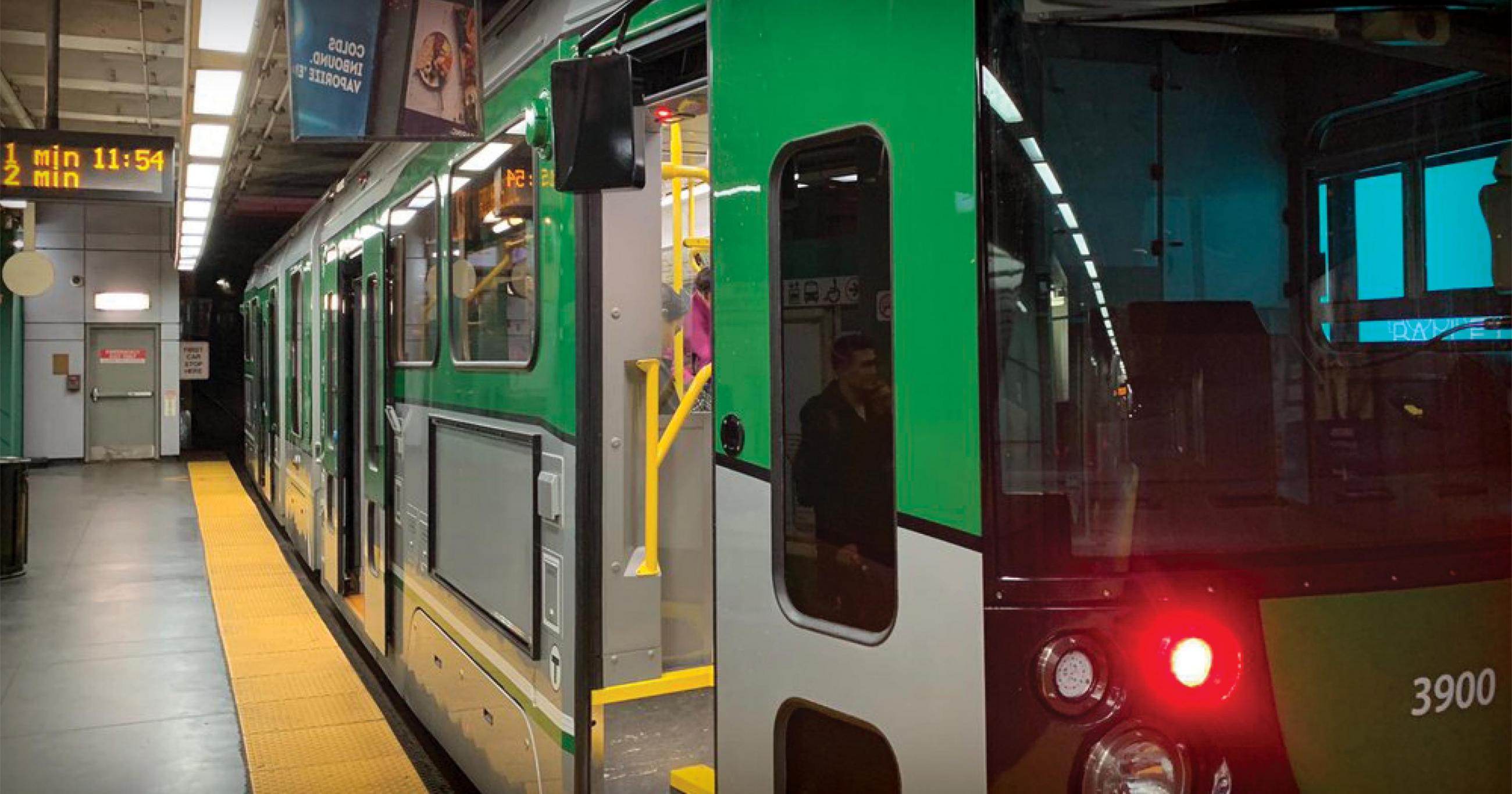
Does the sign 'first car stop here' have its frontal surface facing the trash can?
yes

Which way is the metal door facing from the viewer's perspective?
toward the camera

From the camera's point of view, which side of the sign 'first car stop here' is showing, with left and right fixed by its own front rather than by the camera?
front

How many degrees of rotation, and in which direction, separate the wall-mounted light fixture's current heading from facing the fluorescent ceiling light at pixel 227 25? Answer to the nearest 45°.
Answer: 0° — it already faces it

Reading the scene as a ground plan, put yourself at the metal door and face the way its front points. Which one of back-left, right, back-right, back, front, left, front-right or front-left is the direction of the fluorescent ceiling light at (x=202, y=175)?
front

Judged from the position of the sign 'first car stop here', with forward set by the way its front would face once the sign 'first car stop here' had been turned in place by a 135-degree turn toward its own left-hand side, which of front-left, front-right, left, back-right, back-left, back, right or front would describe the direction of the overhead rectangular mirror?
back-right

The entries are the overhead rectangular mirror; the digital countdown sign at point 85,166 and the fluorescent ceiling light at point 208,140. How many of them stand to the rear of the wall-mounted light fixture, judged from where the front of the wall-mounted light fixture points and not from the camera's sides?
0

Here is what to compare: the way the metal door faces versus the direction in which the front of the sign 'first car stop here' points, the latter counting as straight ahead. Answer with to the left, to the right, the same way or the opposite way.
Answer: the same way

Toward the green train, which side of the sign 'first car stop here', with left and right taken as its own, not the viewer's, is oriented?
front

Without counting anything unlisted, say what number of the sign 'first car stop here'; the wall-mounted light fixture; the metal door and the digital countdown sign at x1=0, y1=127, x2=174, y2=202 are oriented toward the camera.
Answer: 4

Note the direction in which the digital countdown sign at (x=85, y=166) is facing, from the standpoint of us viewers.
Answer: facing the viewer

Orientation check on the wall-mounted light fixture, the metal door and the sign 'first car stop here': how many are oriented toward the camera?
3

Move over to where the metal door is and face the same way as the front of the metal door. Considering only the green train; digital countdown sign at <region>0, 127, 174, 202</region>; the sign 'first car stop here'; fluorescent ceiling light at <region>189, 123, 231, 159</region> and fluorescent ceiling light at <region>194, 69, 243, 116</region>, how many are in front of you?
4

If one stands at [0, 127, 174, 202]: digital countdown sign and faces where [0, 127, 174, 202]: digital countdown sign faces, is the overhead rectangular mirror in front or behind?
in front
